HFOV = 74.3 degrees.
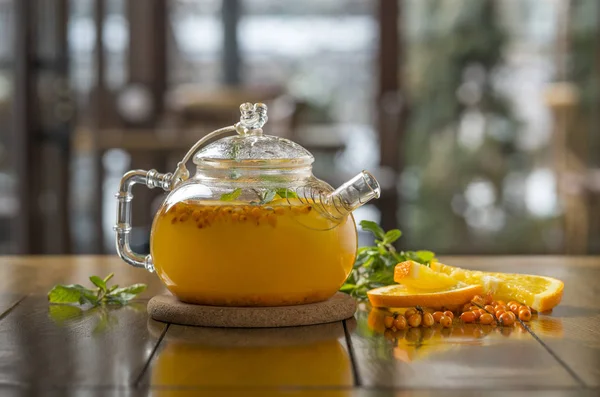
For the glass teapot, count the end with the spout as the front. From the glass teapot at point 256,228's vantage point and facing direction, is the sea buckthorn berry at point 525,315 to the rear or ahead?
ahead

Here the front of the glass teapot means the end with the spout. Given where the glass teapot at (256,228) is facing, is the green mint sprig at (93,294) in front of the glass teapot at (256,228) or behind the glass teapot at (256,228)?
behind

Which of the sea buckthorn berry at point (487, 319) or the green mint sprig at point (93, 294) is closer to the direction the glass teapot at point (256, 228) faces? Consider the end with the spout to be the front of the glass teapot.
the sea buckthorn berry

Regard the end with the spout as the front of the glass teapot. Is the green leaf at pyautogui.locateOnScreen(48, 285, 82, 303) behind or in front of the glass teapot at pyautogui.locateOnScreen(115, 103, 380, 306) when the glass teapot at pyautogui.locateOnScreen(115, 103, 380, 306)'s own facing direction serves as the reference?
behind

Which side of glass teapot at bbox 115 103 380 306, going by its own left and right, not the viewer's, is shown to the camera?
right

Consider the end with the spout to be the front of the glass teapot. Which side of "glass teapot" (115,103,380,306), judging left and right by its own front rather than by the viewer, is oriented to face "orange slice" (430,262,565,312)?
front
